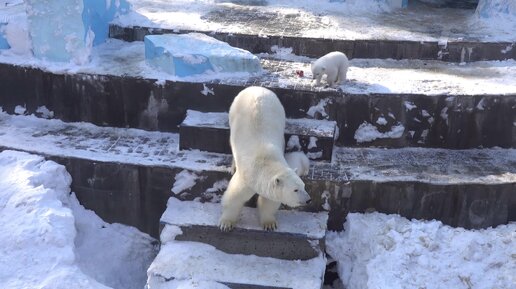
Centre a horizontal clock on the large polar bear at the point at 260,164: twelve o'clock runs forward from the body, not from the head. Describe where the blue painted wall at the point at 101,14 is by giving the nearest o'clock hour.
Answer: The blue painted wall is roughly at 5 o'clock from the large polar bear.

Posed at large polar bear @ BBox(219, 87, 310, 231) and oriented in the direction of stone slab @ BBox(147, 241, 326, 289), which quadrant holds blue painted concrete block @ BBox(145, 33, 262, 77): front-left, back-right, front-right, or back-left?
back-right

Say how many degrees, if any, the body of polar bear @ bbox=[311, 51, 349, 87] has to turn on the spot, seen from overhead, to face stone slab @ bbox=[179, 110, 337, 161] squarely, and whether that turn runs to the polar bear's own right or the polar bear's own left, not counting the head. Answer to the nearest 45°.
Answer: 0° — it already faces it

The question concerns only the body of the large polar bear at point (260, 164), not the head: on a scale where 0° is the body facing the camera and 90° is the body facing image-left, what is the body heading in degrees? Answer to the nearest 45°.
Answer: approximately 0°

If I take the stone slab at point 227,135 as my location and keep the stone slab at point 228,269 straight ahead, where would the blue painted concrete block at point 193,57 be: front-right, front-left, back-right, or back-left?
back-right

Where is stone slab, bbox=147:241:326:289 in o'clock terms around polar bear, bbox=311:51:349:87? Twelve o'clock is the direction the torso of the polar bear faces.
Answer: The stone slab is roughly at 11 o'clock from the polar bear.

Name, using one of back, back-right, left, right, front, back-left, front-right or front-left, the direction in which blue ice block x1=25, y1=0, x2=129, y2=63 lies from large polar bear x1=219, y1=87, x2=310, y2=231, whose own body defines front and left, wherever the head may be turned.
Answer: back-right

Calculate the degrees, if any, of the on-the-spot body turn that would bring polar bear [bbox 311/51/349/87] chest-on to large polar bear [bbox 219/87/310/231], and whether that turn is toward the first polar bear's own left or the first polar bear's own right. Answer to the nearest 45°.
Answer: approximately 45° to the first polar bear's own left

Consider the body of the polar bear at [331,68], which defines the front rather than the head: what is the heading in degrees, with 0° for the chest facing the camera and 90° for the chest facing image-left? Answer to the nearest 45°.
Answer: approximately 45°
